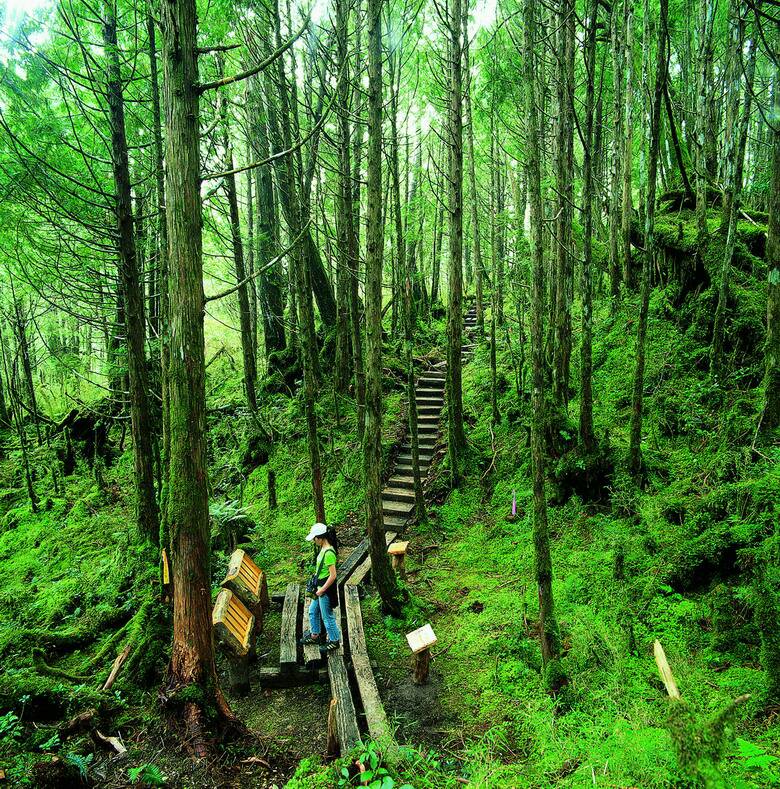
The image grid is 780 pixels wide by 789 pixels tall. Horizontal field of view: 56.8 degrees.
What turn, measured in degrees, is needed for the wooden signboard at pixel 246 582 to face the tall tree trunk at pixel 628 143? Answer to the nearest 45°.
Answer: approximately 45° to its left

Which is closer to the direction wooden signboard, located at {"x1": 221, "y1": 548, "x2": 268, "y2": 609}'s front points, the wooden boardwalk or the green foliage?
the wooden boardwalk

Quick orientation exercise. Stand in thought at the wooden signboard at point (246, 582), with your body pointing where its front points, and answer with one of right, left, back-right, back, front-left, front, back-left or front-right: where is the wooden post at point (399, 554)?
front-left

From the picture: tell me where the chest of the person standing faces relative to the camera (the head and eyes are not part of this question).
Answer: to the viewer's left

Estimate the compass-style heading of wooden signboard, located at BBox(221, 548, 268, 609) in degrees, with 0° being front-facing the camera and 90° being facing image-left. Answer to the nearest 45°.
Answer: approximately 315°

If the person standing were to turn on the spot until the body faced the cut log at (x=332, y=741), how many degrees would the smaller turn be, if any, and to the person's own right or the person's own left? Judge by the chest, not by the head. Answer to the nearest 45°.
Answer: approximately 90° to the person's own left

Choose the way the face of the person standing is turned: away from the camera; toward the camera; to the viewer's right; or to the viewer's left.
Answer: to the viewer's left

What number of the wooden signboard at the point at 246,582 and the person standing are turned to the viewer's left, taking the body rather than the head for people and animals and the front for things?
1
